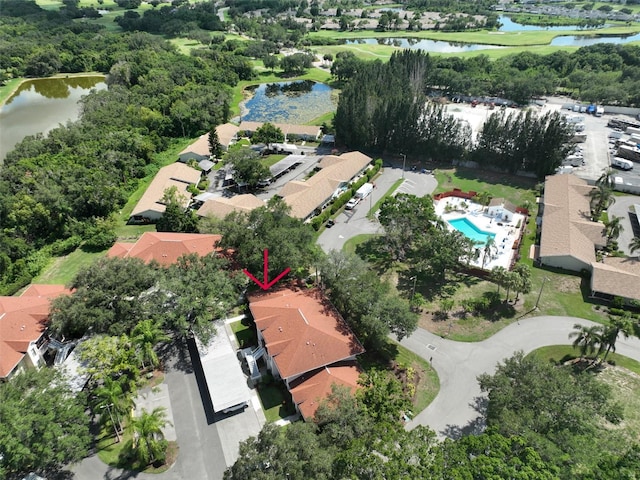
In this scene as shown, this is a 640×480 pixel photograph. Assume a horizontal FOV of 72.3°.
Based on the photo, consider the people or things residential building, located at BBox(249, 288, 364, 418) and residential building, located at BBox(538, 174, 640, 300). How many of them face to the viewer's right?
1

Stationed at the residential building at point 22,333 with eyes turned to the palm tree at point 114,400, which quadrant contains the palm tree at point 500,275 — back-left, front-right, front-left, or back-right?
front-left

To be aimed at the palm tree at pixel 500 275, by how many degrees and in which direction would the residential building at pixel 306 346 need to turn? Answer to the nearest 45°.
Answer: approximately 135° to its right

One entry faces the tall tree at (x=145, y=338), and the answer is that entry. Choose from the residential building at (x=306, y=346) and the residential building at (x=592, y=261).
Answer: the residential building at (x=306, y=346)

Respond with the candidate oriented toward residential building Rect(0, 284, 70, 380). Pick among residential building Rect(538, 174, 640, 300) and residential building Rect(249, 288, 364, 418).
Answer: residential building Rect(249, 288, 364, 418)

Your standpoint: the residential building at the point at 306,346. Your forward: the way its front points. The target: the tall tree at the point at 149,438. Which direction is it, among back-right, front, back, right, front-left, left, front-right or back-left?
front-left

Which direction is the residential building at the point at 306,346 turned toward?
to the viewer's left

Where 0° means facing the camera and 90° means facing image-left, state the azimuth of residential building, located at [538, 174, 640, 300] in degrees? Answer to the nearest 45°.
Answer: approximately 270°

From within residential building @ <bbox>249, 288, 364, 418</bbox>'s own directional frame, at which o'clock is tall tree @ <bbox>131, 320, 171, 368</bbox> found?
The tall tree is roughly at 12 o'clock from the residential building.

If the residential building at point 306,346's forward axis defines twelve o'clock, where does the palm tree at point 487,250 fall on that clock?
The palm tree is roughly at 5 o'clock from the residential building.

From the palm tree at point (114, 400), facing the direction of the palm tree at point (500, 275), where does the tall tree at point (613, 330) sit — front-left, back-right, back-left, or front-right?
front-right

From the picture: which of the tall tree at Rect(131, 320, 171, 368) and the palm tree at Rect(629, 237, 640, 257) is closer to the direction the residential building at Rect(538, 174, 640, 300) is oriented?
the palm tree

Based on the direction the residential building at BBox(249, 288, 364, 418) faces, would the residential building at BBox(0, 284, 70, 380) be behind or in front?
in front

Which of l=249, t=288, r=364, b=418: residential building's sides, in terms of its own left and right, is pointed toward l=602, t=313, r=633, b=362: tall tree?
back

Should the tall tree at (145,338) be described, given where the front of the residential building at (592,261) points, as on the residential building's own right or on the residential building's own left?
on the residential building's own right
